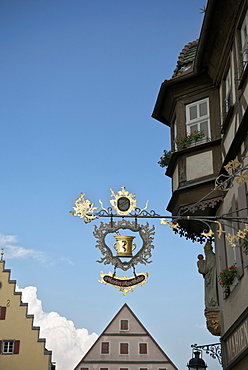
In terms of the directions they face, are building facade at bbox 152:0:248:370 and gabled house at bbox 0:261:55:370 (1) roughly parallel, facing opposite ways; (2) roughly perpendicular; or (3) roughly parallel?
roughly perpendicular

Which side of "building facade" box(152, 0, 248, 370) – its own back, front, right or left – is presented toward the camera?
left

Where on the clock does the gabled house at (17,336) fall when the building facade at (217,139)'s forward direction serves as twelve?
The gabled house is roughly at 2 o'clock from the building facade.

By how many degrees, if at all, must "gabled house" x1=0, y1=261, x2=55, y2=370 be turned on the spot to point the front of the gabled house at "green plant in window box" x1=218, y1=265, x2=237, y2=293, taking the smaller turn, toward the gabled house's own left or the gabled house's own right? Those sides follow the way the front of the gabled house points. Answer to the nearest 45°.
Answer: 0° — it already faces it

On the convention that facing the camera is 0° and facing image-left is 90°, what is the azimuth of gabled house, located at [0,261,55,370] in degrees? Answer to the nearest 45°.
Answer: approximately 0°

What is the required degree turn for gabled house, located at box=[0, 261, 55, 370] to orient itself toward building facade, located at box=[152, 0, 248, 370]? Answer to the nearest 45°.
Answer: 0° — it already faces it

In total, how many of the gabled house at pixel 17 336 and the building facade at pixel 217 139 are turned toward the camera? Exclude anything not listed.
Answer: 1
